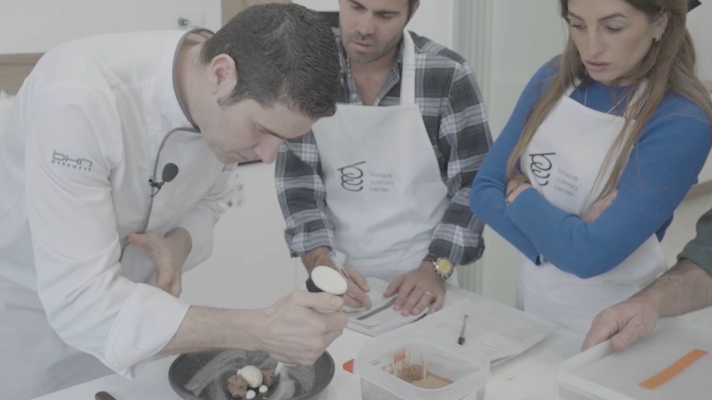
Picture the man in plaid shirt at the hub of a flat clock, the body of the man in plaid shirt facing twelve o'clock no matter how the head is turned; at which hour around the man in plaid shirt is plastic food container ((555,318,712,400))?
The plastic food container is roughly at 11 o'clock from the man in plaid shirt.

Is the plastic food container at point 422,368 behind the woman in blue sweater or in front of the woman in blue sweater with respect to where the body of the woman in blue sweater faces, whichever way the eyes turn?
in front

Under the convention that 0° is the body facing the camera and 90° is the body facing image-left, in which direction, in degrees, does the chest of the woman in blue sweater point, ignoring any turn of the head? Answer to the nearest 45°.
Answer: approximately 45°

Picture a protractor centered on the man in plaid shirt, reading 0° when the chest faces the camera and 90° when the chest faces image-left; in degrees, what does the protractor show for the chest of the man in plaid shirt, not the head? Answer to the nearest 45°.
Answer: approximately 0°

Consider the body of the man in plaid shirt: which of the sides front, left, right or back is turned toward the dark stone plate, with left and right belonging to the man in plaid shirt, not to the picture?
front

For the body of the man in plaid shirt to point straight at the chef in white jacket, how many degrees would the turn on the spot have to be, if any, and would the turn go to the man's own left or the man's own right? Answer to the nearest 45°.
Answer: approximately 45° to the man's own right

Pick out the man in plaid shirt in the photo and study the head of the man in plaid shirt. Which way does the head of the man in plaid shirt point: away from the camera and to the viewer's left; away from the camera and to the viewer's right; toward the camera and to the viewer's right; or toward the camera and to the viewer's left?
toward the camera and to the viewer's left

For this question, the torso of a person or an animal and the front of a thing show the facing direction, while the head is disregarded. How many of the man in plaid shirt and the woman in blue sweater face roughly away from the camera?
0

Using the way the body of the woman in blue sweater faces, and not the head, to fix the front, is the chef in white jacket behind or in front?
in front

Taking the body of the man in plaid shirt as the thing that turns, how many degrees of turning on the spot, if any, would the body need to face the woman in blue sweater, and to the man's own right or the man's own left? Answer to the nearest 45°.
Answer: approximately 45° to the man's own left

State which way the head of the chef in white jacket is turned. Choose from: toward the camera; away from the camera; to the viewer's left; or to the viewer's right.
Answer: to the viewer's right

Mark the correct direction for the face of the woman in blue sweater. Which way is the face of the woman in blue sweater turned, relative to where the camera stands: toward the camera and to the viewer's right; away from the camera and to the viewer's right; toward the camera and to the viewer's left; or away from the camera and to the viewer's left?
toward the camera and to the viewer's left
